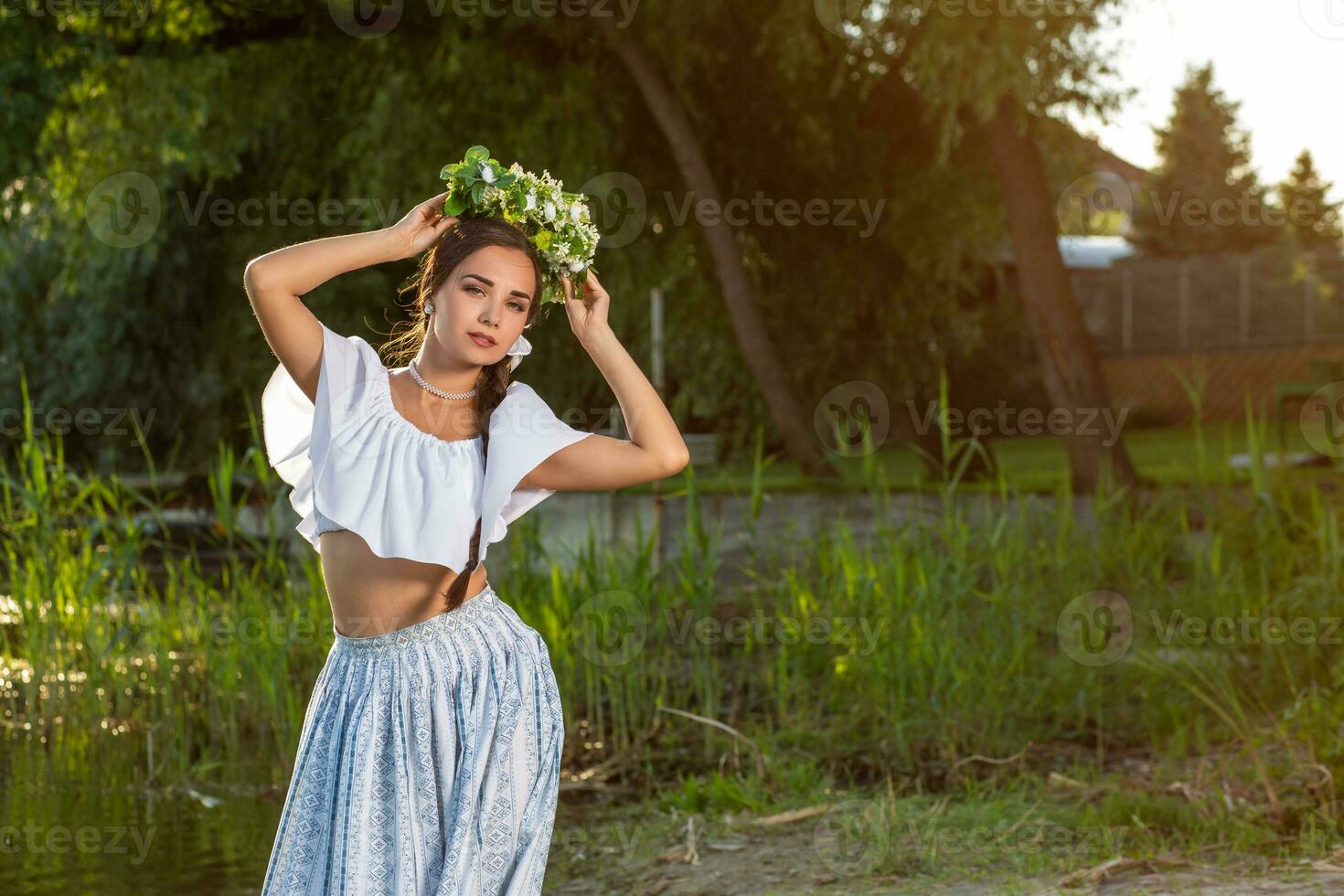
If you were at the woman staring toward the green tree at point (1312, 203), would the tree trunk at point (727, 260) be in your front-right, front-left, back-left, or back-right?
front-left

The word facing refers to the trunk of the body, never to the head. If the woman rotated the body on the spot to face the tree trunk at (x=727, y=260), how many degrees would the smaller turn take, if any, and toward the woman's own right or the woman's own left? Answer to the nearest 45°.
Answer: approximately 180°

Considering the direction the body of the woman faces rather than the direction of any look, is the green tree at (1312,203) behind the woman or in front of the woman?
behind

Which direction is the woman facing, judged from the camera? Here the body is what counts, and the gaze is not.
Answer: toward the camera

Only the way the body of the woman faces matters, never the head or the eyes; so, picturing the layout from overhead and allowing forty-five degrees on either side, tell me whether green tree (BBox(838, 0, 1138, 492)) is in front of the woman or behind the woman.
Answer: behind

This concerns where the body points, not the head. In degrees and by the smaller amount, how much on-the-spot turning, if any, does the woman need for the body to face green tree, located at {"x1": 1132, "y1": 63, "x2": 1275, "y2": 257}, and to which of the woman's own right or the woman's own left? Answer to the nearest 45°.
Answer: approximately 135° to the woman's own left
